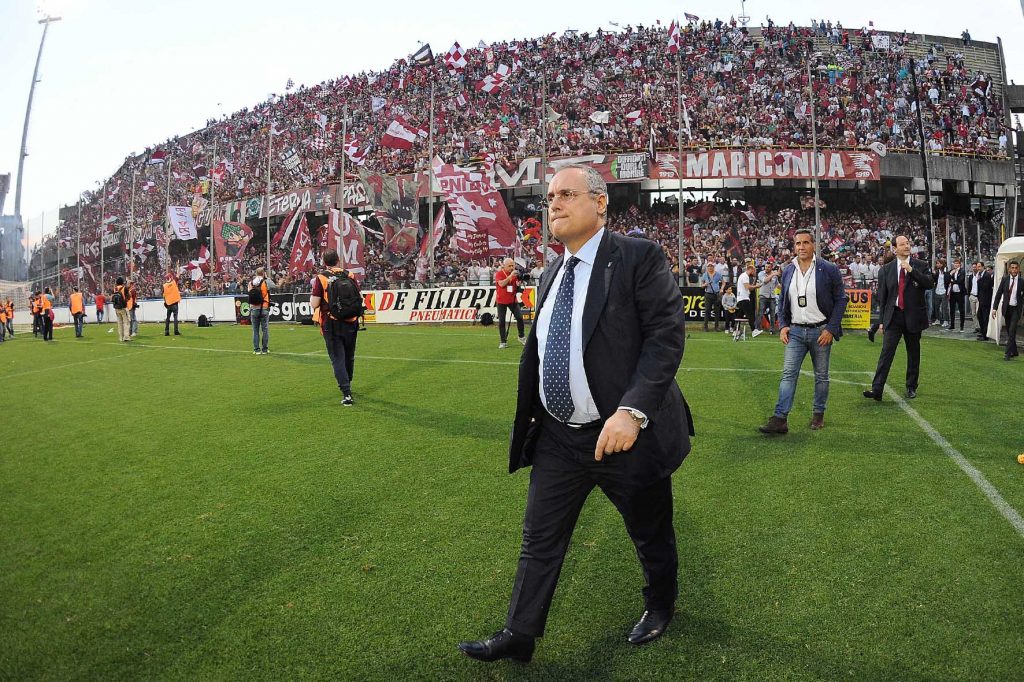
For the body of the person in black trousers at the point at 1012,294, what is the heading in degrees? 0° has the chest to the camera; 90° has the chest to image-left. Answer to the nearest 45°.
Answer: approximately 0°

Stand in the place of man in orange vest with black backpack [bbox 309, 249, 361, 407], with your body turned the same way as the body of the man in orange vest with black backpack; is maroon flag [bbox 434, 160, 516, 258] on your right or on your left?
on your right

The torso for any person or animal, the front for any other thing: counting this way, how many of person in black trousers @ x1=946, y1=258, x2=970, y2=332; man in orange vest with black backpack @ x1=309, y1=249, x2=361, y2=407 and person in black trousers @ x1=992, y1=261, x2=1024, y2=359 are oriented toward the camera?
2

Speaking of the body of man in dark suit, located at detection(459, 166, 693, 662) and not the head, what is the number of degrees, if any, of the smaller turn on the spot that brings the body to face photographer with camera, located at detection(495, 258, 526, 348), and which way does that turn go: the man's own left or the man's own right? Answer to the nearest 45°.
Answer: approximately 135° to the man's own right

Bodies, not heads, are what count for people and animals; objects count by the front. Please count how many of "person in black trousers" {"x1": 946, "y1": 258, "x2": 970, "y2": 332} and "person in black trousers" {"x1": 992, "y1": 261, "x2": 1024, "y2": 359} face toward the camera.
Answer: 2

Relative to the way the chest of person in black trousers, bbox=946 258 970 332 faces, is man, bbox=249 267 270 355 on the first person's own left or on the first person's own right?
on the first person's own right

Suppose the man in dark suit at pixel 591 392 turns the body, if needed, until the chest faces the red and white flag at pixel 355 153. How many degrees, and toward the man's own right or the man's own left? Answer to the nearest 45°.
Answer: approximately 135° to the man's own right

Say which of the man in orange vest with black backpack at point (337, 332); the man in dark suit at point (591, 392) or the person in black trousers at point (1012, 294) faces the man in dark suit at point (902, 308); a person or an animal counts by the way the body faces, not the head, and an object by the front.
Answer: the person in black trousers

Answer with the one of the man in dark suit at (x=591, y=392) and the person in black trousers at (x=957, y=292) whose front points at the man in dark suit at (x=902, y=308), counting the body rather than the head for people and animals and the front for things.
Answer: the person in black trousers

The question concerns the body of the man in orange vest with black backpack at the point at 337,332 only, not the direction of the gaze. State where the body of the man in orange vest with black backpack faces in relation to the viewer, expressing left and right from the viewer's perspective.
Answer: facing away from the viewer and to the left of the viewer
